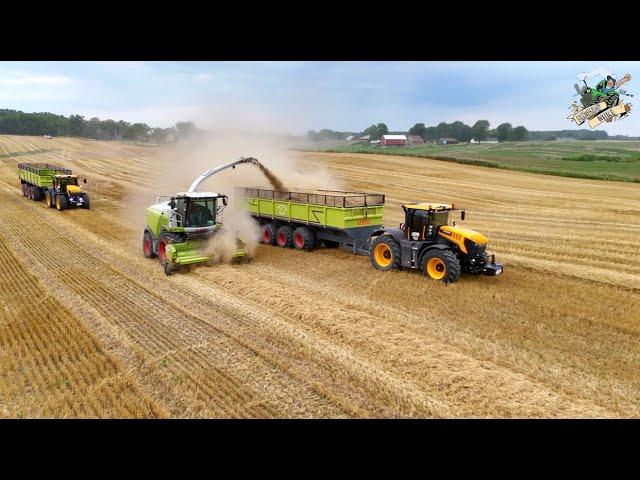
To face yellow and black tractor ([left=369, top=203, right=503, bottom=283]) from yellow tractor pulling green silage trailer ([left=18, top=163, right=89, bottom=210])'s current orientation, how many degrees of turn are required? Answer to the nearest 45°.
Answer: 0° — it already faces it

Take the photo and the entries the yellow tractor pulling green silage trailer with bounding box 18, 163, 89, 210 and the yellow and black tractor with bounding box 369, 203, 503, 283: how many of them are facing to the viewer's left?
0

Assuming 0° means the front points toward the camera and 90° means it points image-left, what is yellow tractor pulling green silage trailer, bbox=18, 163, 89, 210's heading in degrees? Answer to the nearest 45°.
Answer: approximately 315°

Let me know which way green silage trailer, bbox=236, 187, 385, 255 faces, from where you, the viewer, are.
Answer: facing the viewer and to the right of the viewer

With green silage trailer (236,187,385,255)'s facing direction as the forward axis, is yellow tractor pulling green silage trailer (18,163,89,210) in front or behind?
behind

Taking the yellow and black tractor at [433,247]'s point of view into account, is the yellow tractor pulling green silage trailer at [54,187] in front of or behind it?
behind

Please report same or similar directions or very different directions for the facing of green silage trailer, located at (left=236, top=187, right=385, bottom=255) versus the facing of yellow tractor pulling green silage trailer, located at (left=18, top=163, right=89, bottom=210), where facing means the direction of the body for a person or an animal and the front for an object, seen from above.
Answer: same or similar directions

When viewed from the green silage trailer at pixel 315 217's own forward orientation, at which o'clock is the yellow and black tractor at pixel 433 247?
The yellow and black tractor is roughly at 12 o'clock from the green silage trailer.

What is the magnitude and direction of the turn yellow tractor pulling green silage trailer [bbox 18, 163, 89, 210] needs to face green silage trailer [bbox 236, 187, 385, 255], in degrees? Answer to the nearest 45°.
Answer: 0° — it already faces it

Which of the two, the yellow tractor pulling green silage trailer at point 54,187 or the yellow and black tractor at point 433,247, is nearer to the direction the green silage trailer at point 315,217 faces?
the yellow and black tractor

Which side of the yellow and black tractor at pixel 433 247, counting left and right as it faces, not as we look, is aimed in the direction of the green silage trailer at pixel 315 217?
back

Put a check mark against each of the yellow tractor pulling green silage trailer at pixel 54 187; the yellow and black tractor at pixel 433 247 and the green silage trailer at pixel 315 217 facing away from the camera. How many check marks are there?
0

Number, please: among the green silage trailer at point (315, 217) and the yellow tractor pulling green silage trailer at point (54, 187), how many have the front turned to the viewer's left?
0
